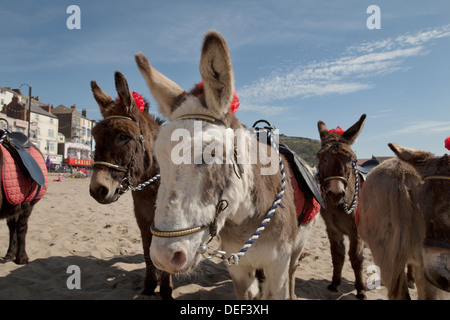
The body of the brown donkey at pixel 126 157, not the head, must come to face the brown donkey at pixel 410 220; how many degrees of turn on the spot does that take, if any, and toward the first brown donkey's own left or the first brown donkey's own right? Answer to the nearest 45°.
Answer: approximately 90° to the first brown donkey's own left

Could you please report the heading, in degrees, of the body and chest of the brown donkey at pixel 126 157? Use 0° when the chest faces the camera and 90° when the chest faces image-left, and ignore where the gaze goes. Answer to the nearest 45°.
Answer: approximately 45°

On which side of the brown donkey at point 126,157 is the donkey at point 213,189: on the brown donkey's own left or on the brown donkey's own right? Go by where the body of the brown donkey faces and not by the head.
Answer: on the brown donkey's own left

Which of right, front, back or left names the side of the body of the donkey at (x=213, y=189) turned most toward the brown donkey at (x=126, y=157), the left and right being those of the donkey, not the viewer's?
right

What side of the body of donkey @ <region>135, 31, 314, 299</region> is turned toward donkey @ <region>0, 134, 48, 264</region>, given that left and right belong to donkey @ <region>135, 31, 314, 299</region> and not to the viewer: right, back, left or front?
right

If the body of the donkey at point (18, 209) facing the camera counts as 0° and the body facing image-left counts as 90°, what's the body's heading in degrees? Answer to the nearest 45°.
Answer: approximately 90°
